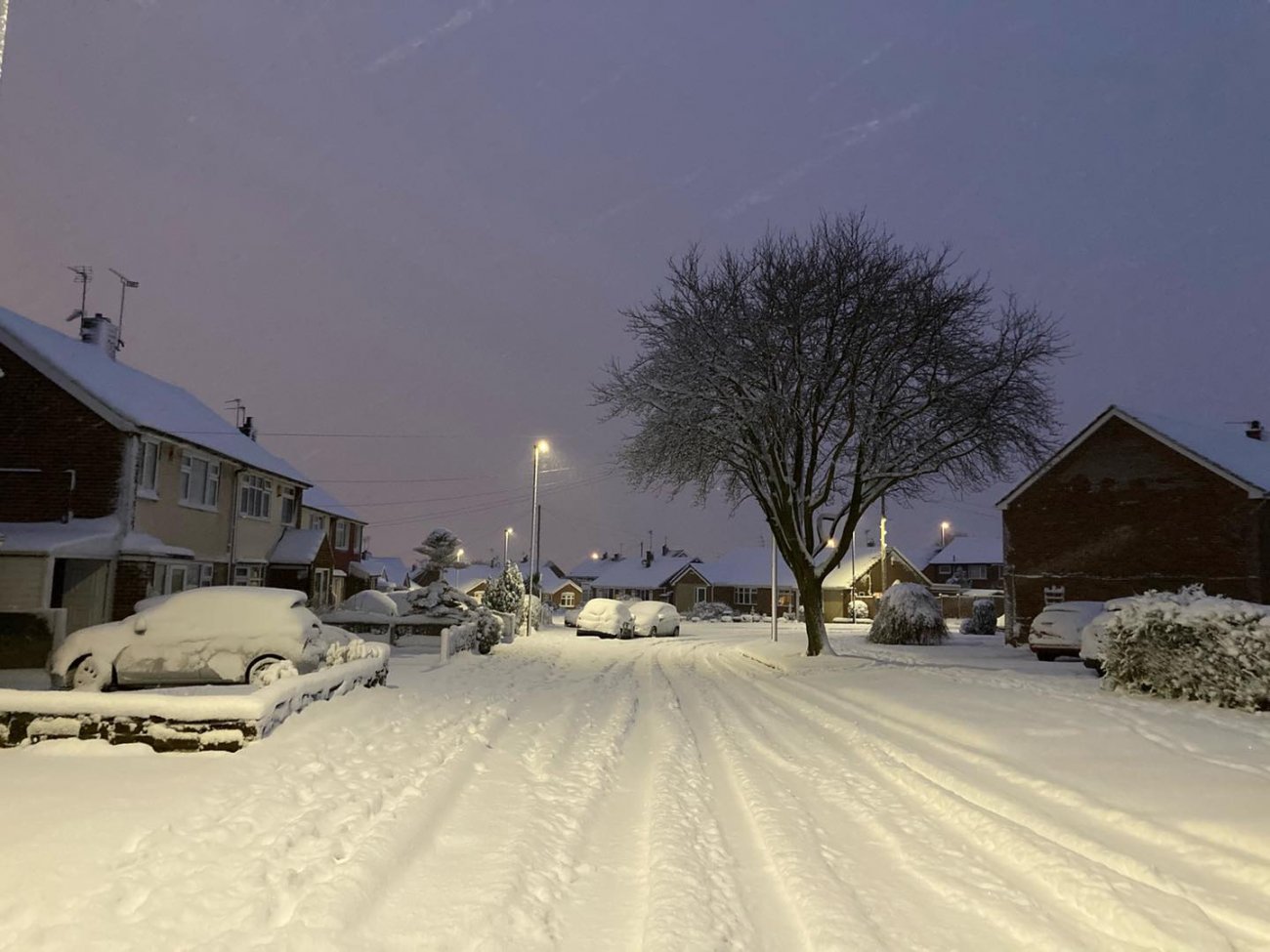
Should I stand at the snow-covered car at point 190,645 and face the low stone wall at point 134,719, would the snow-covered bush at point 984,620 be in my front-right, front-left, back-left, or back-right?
back-left

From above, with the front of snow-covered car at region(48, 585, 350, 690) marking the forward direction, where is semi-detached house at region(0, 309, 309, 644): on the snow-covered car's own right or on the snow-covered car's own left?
on the snow-covered car's own right

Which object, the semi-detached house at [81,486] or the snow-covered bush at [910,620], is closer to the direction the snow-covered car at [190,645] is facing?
the semi-detached house

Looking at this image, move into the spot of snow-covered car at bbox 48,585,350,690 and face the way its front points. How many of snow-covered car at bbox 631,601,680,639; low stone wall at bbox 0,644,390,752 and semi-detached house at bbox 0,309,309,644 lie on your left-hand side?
1

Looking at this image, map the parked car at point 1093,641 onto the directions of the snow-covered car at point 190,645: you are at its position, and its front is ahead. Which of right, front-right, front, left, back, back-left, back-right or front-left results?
back

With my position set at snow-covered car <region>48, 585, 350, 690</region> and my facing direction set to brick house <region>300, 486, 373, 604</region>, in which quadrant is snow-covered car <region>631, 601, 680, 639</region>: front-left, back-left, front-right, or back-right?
front-right

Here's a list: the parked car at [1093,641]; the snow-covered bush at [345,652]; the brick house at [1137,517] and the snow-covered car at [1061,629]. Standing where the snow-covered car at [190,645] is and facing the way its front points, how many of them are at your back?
4

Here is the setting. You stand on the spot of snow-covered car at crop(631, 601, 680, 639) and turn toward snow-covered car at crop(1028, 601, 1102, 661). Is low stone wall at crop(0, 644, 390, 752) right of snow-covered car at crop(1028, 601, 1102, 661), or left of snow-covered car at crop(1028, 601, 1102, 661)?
right

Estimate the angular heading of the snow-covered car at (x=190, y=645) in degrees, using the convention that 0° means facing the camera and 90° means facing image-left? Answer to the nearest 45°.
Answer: approximately 90°

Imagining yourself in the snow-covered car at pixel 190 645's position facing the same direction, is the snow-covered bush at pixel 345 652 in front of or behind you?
behind

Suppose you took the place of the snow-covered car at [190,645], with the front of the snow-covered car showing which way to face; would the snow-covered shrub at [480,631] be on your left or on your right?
on your right
